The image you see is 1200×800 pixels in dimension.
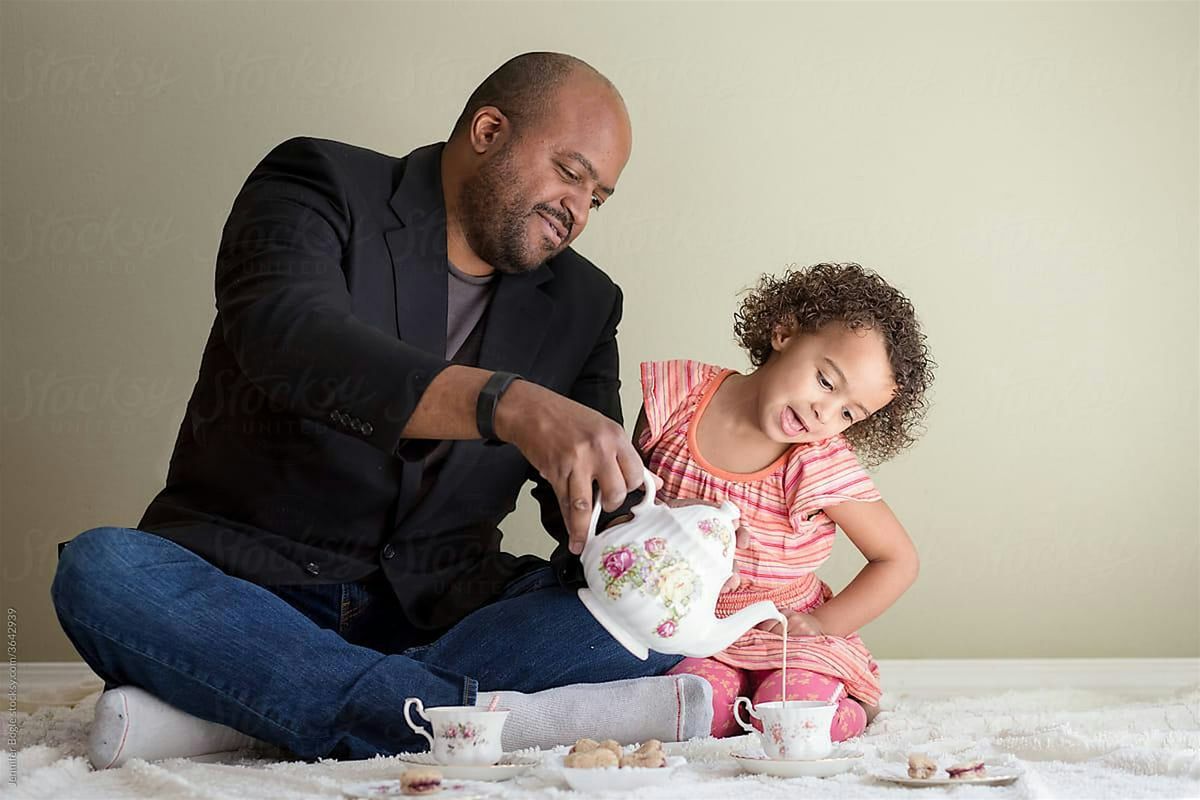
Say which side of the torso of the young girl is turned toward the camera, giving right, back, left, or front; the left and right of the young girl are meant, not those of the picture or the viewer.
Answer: front

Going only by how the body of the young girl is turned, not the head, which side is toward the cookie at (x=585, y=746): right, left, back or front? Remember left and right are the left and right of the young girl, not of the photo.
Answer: front

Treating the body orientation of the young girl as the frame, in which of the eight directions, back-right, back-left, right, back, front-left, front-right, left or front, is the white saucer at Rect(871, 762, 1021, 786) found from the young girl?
front

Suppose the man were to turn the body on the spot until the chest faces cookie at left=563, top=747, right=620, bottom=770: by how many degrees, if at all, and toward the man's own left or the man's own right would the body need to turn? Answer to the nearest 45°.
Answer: approximately 45° to the man's own right

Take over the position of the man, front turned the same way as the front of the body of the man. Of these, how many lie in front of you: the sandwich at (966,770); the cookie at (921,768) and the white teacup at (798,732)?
3

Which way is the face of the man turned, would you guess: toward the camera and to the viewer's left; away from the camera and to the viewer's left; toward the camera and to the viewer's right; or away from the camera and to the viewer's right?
toward the camera and to the viewer's right

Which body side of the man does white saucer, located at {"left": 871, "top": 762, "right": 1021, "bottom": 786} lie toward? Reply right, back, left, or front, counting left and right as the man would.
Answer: front

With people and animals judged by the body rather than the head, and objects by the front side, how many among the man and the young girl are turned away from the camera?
0

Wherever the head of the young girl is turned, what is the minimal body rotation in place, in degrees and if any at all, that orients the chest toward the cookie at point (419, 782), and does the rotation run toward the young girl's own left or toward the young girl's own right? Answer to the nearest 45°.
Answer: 0° — they already face it

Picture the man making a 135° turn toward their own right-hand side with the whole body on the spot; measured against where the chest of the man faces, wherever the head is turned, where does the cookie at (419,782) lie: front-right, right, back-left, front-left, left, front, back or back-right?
left

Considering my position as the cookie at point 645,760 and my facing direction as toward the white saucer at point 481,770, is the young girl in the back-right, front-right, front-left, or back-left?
back-right

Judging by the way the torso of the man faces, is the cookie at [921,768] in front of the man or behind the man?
in front

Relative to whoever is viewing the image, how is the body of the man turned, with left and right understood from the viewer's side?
facing the viewer and to the right of the viewer
